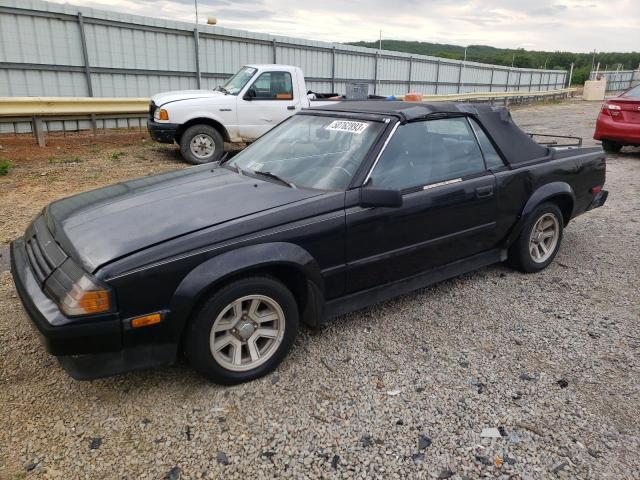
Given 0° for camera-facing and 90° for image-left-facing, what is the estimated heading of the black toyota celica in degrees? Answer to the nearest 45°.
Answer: approximately 45°

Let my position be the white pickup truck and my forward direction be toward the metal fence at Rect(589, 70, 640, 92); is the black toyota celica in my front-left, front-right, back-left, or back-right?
back-right

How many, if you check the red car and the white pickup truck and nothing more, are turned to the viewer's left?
1

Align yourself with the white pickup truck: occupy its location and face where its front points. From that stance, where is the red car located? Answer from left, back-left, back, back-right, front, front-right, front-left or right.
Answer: back

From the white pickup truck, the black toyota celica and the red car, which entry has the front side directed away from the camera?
the red car

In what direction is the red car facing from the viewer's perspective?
away from the camera

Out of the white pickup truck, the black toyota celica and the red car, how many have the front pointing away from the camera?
1

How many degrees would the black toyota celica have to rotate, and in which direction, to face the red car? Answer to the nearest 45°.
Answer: approximately 180°

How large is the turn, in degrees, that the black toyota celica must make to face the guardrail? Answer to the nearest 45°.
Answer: approximately 90° to its right

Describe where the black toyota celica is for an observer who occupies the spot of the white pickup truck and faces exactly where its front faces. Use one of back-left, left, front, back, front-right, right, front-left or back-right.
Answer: left

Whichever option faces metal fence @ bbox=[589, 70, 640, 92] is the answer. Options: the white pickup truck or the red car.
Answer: the red car

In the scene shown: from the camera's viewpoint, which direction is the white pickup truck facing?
to the viewer's left

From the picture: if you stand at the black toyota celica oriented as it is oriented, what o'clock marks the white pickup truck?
The white pickup truck is roughly at 4 o'clock from the black toyota celica.
